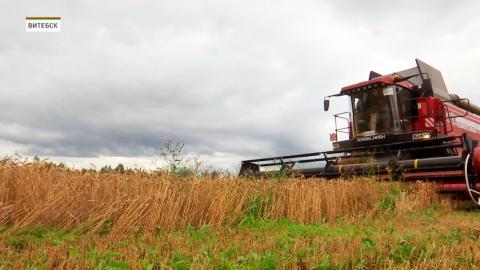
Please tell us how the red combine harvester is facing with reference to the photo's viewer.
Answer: facing the viewer and to the left of the viewer
